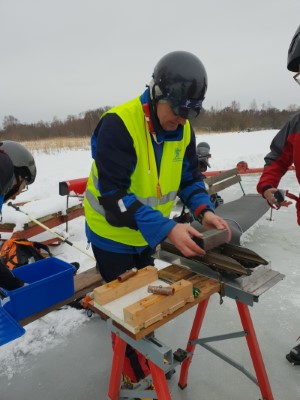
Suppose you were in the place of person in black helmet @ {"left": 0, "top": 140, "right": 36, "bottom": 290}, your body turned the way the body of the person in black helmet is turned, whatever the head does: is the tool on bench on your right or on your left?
on your right

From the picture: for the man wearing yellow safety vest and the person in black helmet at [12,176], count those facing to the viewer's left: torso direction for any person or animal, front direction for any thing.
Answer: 0

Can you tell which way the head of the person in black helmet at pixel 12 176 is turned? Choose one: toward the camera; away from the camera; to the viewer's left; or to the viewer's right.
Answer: to the viewer's right

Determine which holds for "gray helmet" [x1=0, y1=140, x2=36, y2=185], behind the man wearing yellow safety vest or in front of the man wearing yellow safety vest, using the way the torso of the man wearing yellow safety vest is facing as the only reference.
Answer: behind

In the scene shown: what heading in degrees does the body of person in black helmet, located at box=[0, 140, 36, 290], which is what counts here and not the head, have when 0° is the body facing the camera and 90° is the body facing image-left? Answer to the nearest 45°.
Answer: approximately 270°
